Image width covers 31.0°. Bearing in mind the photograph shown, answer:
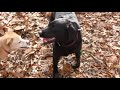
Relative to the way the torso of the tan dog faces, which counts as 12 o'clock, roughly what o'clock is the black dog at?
The black dog is roughly at 1 o'clock from the tan dog.

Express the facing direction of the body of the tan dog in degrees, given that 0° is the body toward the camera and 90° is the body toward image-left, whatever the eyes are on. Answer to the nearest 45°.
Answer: approximately 270°
